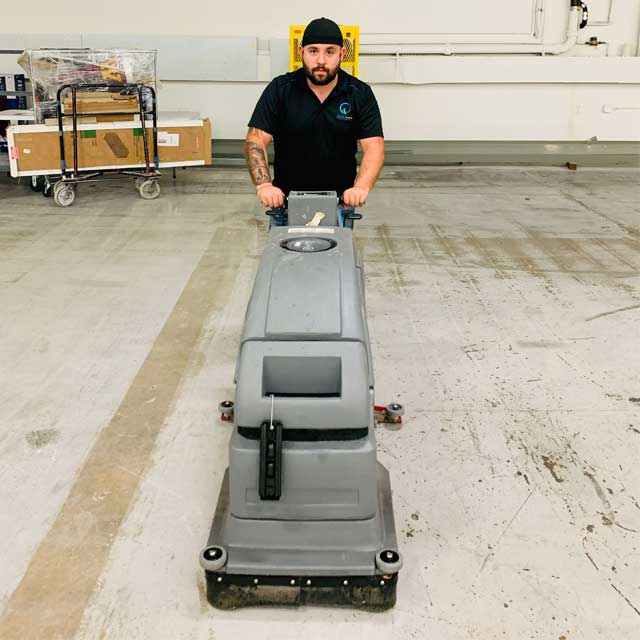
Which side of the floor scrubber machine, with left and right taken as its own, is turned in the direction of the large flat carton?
back

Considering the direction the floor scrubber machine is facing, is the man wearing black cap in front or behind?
behind

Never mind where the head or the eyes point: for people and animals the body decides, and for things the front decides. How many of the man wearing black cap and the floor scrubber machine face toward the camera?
2

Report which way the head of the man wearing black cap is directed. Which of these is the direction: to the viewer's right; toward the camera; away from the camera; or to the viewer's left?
toward the camera

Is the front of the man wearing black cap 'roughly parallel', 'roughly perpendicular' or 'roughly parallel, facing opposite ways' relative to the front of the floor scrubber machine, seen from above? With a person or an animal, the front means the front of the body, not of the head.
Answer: roughly parallel

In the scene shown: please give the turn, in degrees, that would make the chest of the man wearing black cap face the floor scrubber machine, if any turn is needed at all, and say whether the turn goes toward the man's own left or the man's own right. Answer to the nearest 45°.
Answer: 0° — they already face it

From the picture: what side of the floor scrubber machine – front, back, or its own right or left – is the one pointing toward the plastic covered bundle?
back

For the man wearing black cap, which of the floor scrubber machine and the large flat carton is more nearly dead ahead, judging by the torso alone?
the floor scrubber machine

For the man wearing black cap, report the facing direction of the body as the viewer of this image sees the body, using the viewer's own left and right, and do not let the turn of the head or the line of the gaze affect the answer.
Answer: facing the viewer
